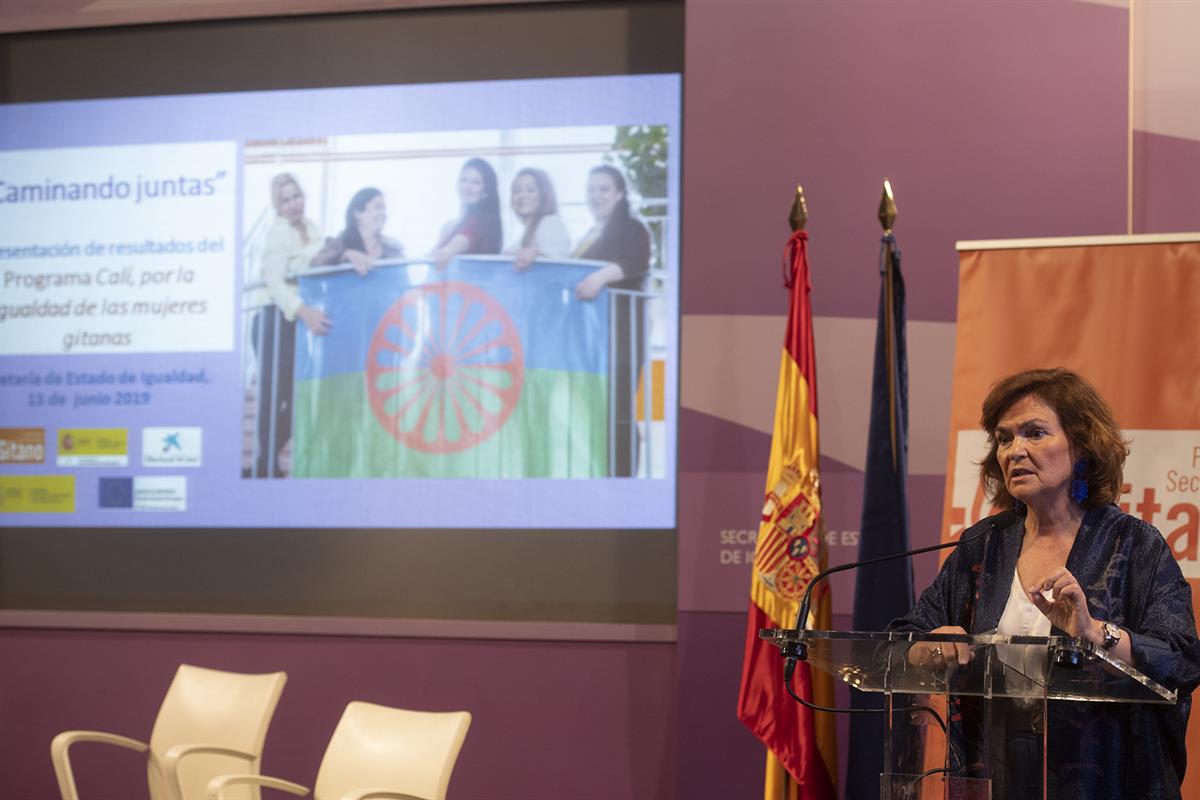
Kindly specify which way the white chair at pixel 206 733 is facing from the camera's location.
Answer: facing the viewer and to the left of the viewer

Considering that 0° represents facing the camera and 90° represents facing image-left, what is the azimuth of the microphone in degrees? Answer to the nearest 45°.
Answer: approximately 270°

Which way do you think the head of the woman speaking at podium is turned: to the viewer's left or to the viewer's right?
to the viewer's left

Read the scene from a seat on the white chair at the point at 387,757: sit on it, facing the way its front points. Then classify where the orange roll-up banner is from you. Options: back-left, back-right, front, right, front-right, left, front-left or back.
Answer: back-left

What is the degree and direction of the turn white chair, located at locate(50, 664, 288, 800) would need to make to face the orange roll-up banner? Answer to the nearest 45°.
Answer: approximately 90° to its left

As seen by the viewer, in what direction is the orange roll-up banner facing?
toward the camera

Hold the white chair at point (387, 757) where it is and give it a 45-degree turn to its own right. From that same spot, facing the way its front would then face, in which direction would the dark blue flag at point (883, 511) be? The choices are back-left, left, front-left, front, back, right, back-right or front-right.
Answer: back

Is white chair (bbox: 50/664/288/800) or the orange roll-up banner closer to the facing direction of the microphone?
the orange roll-up banner

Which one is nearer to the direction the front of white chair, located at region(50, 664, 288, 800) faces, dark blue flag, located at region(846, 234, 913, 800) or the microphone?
the microphone

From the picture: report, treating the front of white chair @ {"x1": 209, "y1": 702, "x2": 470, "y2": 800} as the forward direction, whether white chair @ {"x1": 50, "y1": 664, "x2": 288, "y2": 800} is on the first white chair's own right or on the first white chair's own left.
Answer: on the first white chair's own right

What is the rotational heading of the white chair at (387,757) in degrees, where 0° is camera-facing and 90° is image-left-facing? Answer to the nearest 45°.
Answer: approximately 45°

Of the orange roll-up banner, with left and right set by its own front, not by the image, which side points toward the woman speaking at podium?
front

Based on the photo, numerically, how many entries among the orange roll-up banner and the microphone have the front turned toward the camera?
1

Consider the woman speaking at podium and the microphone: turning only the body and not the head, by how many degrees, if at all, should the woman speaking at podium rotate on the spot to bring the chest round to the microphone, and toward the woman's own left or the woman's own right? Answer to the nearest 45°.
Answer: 0° — they already face it

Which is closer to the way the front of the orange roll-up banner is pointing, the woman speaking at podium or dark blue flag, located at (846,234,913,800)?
the woman speaking at podium

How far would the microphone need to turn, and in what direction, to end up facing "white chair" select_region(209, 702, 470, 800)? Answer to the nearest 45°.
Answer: approximately 135° to its left
